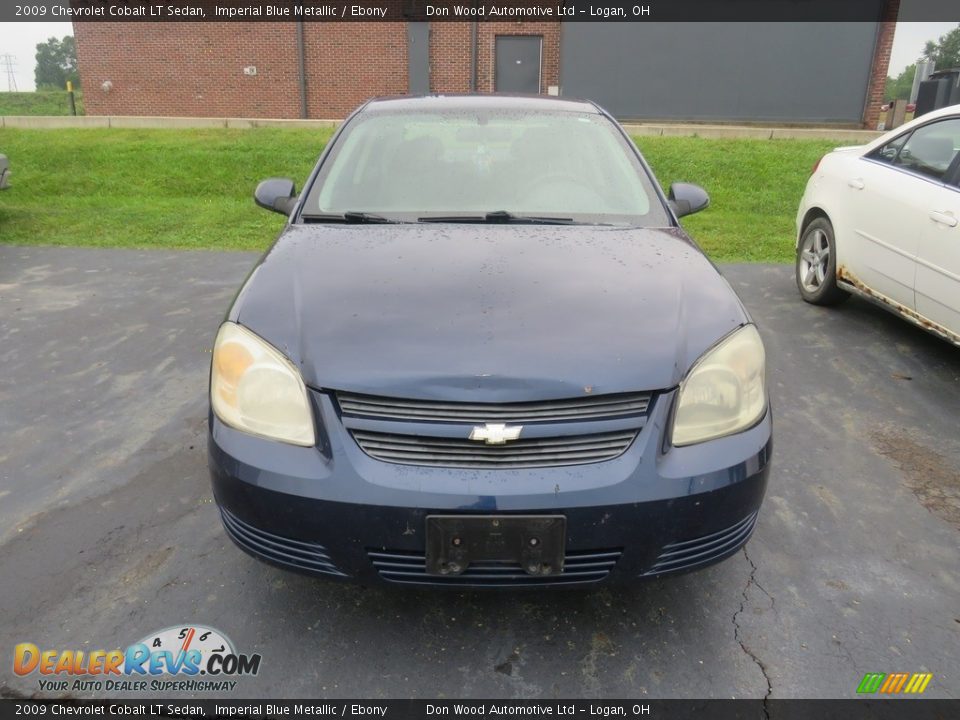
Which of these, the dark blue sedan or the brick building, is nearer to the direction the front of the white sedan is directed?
the dark blue sedan

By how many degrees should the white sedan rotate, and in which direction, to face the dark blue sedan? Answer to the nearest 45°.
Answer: approximately 45° to its right

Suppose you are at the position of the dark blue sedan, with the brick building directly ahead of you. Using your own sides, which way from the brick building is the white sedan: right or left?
right

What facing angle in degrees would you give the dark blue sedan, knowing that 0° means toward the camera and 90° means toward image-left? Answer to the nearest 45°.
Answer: approximately 0°

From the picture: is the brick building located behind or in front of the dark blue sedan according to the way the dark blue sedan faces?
behind

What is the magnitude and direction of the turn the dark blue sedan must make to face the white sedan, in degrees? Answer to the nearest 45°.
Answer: approximately 135° to its left
